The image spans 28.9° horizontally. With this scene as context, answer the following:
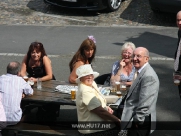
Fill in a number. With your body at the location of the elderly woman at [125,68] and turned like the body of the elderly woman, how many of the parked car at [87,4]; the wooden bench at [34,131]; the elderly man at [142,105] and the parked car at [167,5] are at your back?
2

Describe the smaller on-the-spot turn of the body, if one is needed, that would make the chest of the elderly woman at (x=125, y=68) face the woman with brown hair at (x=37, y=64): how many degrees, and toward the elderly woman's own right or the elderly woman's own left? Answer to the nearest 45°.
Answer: approximately 90° to the elderly woman's own right

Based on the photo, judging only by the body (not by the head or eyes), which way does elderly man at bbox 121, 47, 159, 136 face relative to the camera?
to the viewer's left

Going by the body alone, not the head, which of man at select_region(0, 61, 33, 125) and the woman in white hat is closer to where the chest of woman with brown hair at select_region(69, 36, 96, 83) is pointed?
the woman in white hat

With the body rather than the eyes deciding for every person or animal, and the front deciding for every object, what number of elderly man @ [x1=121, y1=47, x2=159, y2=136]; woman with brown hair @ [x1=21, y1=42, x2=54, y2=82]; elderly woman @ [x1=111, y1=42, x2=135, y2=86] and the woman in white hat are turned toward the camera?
2
